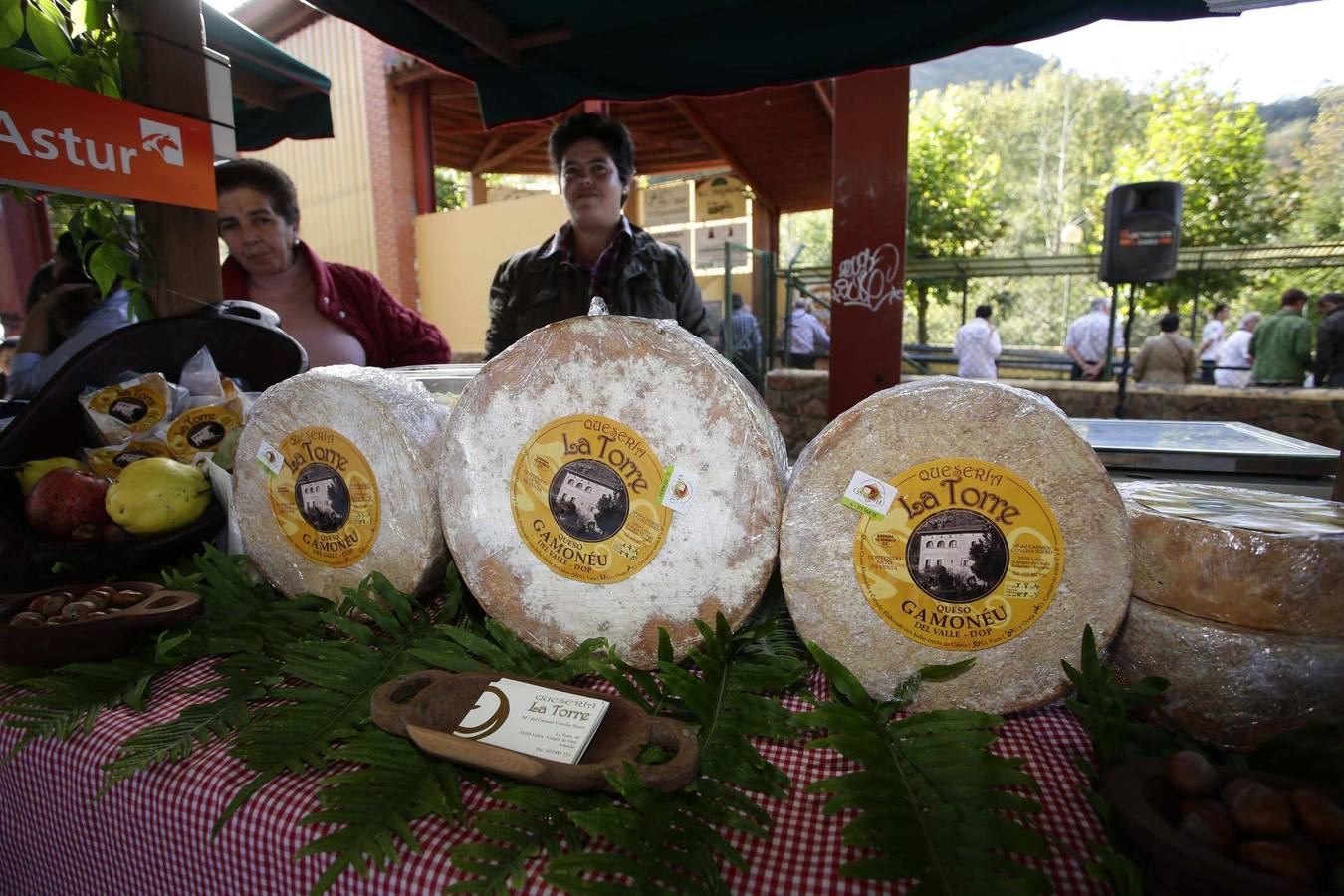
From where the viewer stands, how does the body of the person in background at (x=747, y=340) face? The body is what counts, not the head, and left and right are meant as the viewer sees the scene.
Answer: facing away from the viewer

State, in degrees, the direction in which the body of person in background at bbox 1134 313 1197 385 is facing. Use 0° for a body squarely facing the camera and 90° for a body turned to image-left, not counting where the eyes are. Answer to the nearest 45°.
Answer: approximately 180°

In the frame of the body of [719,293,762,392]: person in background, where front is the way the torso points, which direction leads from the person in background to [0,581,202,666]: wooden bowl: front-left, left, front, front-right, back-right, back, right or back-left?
back

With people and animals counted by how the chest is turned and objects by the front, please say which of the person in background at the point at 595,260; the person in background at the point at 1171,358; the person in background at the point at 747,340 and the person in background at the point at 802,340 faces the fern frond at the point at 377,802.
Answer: the person in background at the point at 595,260

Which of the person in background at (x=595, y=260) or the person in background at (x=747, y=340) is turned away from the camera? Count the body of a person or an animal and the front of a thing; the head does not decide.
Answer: the person in background at (x=747, y=340)

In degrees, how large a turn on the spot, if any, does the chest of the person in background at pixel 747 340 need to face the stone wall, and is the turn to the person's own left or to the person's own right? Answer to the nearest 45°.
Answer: approximately 135° to the person's own right

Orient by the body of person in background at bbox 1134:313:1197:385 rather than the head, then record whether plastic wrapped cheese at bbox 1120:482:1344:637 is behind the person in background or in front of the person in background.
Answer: behind

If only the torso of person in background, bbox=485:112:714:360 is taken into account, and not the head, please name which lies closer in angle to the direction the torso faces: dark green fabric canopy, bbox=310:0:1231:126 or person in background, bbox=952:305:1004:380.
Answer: the dark green fabric canopy
